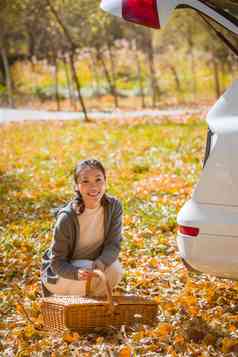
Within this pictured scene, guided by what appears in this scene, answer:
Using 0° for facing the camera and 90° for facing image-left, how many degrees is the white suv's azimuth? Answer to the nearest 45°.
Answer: approximately 270°
